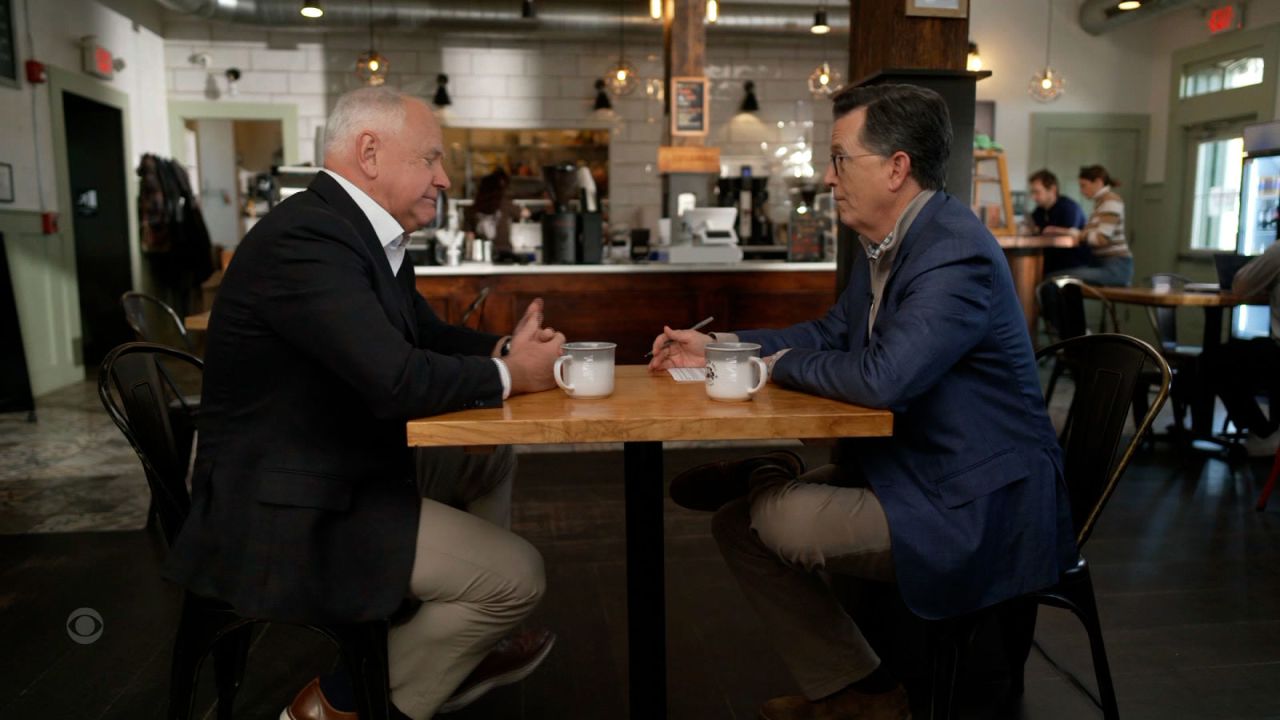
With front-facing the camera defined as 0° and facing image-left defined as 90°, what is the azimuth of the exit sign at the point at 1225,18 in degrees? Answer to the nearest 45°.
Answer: approximately 45°

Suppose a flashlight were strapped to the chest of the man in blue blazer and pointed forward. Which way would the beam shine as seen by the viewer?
to the viewer's left

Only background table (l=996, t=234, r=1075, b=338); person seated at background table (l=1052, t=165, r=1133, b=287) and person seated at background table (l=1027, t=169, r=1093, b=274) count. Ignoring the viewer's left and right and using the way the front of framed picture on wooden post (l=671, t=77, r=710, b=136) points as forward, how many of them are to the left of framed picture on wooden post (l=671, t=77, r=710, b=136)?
3

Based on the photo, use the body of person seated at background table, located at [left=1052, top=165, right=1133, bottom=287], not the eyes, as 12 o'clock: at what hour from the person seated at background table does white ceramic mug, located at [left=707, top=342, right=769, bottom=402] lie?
The white ceramic mug is roughly at 9 o'clock from the person seated at background table.

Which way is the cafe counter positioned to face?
toward the camera

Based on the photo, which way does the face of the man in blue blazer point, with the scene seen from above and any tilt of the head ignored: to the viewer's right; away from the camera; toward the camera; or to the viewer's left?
to the viewer's left

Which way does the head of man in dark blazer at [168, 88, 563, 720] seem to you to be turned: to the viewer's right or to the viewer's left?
to the viewer's right

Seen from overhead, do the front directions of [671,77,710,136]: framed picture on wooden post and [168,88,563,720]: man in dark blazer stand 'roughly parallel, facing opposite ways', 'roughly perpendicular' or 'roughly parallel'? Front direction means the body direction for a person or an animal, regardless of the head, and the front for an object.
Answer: roughly perpendicular

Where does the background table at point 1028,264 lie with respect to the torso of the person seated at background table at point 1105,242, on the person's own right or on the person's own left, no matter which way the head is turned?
on the person's own left

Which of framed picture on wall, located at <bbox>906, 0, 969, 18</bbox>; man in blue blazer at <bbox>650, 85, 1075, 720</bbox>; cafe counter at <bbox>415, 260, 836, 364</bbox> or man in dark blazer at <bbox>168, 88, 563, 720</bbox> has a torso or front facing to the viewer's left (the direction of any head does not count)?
the man in blue blazer

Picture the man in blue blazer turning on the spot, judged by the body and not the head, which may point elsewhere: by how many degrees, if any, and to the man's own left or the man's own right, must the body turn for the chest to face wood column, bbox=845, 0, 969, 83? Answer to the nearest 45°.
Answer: approximately 90° to the man's own right

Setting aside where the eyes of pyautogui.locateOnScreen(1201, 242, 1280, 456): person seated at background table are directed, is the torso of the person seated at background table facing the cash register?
yes

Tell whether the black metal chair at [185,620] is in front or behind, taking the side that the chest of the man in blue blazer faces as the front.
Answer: in front

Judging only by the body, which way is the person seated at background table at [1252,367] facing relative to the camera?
to the viewer's left

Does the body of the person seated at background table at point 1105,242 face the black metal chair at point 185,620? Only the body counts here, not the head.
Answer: no

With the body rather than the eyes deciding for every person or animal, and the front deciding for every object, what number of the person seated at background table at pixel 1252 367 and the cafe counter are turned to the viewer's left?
1

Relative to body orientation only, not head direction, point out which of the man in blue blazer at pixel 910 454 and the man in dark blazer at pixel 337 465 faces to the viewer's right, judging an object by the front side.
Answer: the man in dark blazer

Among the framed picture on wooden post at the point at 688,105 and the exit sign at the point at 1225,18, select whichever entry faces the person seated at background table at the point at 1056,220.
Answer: the exit sign

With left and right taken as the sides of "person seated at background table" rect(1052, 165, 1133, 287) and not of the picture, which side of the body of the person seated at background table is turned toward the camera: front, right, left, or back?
left

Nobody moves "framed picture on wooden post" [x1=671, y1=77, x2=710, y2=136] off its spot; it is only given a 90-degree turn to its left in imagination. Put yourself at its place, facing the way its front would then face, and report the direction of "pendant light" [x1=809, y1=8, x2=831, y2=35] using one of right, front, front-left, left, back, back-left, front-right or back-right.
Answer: front-left

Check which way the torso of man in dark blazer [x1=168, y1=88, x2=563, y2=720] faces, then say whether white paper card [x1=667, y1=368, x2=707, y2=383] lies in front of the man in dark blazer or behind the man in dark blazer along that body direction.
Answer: in front

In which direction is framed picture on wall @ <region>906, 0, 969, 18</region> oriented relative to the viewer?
toward the camera

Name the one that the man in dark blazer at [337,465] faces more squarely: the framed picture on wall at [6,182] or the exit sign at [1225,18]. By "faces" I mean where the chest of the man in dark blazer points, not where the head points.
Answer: the exit sign
